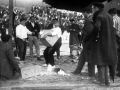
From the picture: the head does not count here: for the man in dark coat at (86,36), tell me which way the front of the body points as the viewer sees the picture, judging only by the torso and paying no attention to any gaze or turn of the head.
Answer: to the viewer's left

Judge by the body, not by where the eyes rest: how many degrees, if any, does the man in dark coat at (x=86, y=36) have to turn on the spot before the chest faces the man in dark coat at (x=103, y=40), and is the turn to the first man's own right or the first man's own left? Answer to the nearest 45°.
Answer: approximately 135° to the first man's own left

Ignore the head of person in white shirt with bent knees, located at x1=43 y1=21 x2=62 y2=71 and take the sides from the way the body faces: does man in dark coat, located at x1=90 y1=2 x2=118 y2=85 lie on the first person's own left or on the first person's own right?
on the first person's own left

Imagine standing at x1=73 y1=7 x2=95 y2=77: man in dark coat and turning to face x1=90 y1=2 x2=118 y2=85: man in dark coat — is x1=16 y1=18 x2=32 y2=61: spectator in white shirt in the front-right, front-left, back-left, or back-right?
back-right

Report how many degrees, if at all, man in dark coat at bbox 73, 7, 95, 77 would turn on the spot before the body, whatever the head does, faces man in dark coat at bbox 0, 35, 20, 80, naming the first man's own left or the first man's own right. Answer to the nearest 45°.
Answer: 0° — they already face them

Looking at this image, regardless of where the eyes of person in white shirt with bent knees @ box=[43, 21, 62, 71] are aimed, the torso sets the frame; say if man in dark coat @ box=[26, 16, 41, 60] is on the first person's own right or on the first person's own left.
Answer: on the first person's own right

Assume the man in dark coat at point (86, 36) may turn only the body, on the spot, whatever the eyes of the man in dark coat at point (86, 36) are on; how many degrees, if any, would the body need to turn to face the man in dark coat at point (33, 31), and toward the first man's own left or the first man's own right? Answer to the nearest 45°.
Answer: approximately 45° to the first man's own right
